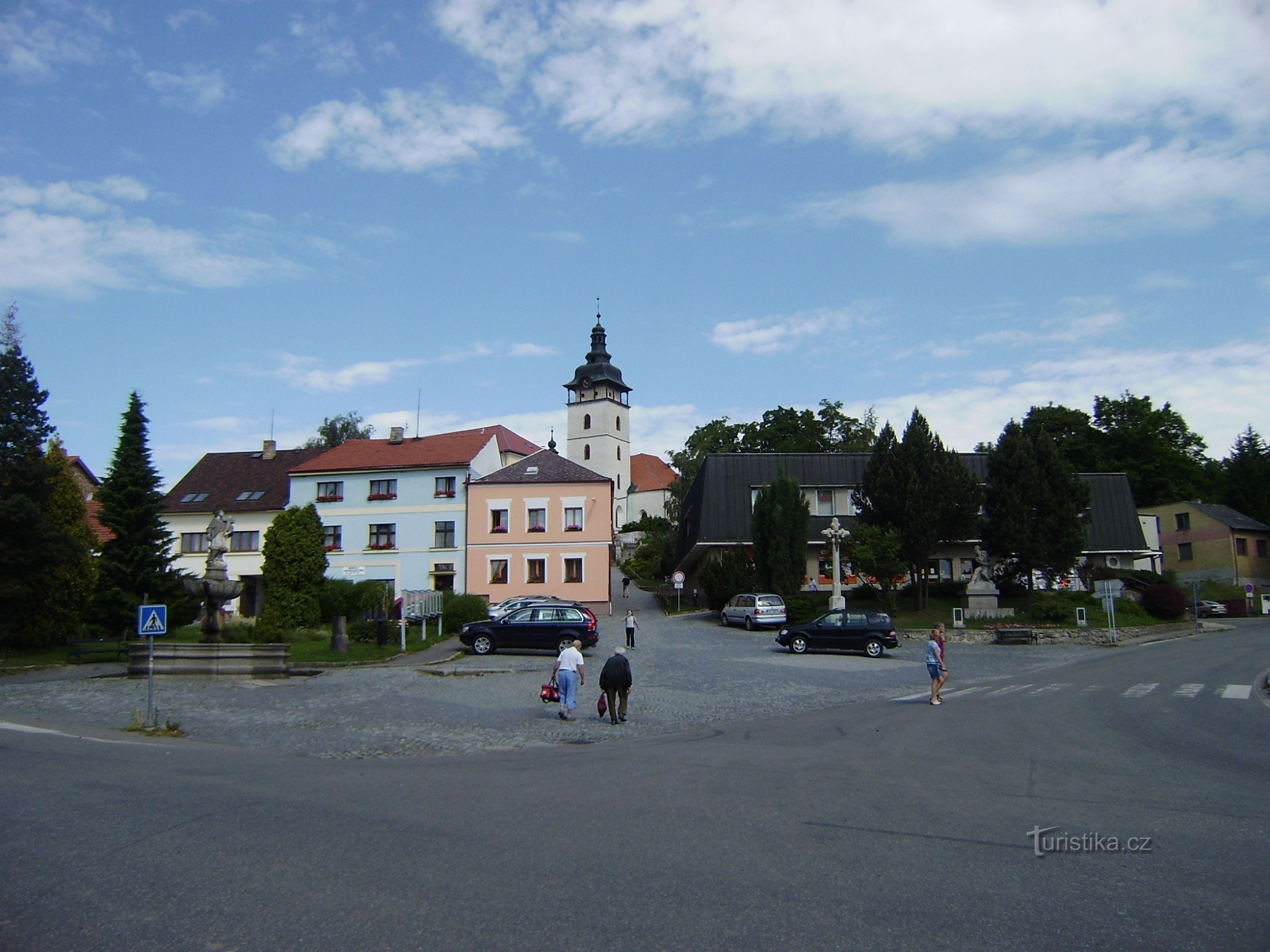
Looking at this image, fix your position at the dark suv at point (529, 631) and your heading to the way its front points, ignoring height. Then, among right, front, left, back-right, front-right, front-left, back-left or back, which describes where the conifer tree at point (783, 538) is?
back-right

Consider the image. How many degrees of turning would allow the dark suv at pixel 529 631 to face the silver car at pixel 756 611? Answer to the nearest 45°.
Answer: approximately 135° to its right

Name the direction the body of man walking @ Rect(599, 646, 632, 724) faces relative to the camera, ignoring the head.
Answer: away from the camera

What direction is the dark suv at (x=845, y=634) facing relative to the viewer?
to the viewer's left

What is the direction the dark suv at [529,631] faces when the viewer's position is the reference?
facing to the left of the viewer

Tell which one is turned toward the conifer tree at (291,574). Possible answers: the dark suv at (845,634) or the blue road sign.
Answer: the dark suv

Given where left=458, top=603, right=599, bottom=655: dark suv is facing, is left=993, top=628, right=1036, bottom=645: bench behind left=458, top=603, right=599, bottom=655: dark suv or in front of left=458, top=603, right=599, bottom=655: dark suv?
behind

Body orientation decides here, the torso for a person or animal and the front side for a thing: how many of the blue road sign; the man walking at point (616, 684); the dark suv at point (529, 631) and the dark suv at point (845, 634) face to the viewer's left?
2

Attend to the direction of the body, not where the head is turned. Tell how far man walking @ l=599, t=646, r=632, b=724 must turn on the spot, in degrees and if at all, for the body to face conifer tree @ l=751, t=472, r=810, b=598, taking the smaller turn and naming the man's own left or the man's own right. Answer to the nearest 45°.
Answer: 0° — they already face it

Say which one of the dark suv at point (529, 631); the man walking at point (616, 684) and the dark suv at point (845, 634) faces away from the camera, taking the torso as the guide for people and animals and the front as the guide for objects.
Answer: the man walking

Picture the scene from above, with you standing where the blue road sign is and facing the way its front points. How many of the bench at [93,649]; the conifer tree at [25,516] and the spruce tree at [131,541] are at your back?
3

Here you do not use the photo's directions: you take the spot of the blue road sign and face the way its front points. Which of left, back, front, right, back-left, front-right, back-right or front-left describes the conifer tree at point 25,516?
back

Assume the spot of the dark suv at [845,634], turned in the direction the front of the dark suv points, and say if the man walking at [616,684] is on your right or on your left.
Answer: on your left

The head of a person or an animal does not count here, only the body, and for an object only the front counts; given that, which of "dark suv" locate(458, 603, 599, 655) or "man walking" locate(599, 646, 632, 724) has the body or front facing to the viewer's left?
the dark suv

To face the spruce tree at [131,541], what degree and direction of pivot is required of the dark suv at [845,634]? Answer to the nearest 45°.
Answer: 0° — it already faces it
